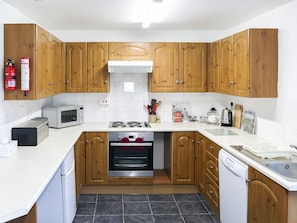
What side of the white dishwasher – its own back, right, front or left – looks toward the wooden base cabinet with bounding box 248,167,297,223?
left

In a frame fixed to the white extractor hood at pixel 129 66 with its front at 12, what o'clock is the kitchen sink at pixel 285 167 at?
The kitchen sink is roughly at 11 o'clock from the white extractor hood.

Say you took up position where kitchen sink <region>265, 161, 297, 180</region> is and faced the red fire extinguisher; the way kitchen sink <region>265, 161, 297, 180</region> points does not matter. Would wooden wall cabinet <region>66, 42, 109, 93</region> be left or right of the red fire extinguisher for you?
right

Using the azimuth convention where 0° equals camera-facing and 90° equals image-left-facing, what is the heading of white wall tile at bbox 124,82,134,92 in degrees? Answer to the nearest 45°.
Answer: approximately 0°

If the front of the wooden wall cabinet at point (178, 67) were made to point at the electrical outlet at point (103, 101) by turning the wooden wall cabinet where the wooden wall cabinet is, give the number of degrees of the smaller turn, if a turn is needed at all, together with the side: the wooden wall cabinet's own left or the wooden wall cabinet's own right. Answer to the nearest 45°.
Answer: approximately 90° to the wooden wall cabinet's own right

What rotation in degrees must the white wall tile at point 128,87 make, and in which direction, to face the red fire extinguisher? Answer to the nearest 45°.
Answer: approximately 45° to its right

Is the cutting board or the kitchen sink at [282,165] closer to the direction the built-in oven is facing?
the kitchen sink

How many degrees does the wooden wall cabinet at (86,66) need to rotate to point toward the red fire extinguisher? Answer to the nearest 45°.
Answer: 0° — it already faces it

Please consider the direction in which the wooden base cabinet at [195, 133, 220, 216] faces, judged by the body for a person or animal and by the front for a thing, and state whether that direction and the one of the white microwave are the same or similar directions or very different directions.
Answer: very different directions

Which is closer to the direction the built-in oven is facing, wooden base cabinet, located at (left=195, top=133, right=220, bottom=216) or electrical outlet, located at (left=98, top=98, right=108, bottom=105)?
the wooden base cabinet

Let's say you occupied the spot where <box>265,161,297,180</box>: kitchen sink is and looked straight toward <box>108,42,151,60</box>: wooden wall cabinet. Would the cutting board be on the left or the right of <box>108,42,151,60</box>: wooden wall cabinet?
right
